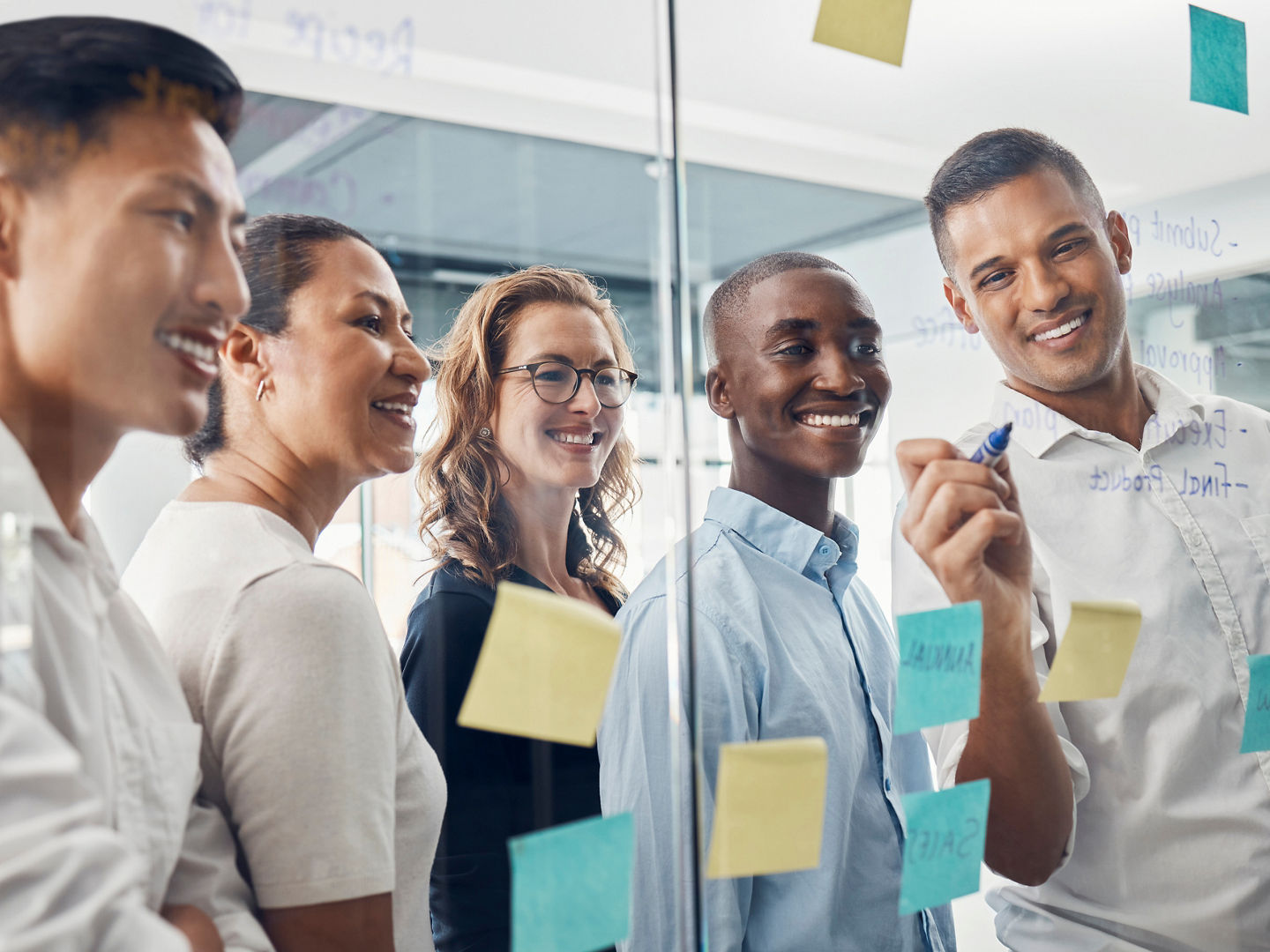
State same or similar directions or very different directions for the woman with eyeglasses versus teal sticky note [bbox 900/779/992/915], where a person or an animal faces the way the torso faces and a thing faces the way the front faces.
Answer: very different directions

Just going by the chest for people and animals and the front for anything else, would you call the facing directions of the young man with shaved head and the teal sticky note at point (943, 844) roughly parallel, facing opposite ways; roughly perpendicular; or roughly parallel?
roughly parallel, facing opposite ways

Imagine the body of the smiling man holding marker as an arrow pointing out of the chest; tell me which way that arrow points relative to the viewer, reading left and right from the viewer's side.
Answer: facing the viewer

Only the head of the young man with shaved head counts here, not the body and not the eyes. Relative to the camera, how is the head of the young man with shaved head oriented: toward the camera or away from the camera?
toward the camera

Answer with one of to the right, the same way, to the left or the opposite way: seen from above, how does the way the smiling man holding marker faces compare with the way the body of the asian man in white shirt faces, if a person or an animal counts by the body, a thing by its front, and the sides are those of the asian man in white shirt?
to the right

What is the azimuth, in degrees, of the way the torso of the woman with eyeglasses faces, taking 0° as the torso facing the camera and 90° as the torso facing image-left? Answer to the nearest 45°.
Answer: approximately 315°

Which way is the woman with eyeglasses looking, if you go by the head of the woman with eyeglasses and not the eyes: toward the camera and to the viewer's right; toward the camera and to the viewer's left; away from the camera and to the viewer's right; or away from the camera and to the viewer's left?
toward the camera and to the viewer's right

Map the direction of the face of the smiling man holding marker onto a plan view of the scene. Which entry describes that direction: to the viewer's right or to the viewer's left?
to the viewer's left

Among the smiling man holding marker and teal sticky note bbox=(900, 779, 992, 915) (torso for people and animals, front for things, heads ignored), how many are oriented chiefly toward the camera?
1

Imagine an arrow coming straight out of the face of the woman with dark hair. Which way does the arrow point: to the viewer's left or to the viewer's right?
to the viewer's right

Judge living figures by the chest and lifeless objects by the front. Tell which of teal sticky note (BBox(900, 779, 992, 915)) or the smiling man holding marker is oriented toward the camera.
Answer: the smiling man holding marker
